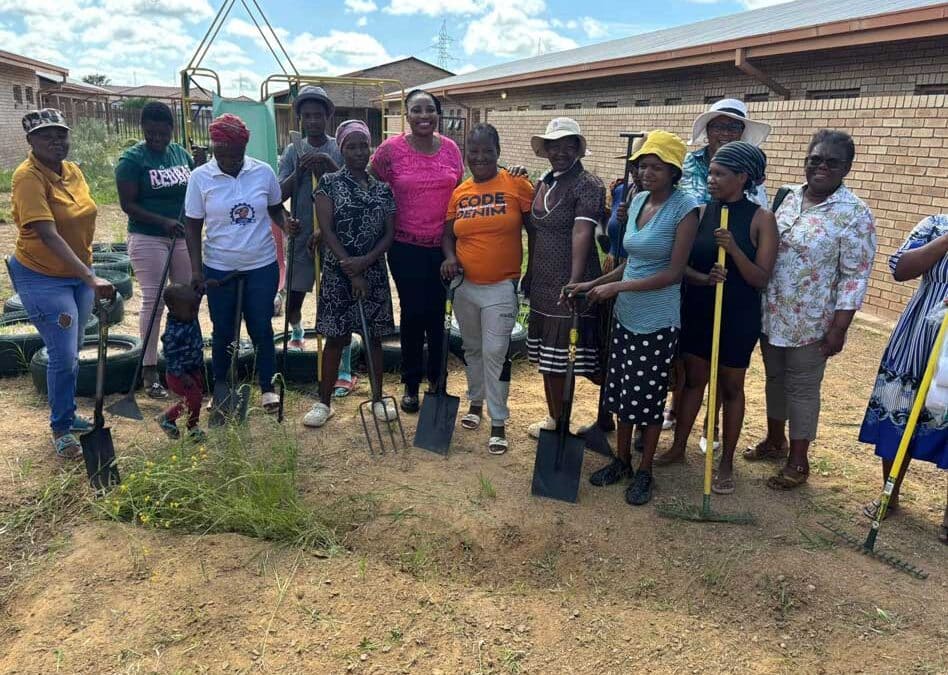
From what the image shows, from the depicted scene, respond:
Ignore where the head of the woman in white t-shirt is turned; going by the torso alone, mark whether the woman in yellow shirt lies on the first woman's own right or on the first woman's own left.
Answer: on the first woman's own right

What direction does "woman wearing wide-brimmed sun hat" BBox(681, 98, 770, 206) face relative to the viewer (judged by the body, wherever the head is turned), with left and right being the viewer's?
facing the viewer

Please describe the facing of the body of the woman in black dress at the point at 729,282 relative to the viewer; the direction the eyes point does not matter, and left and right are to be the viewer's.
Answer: facing the viewer and to the left of the viewer

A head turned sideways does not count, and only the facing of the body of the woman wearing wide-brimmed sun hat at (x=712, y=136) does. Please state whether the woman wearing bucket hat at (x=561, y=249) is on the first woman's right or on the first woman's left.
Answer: on the first woman's right

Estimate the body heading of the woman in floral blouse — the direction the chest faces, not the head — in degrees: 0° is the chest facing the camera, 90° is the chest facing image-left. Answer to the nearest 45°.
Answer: approximately 45°

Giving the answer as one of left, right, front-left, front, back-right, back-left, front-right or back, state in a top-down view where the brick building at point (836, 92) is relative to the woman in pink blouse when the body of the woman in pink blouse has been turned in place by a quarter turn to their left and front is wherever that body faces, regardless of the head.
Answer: front-left

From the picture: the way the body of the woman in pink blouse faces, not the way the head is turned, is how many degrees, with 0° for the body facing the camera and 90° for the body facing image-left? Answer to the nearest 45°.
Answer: approximately 0°

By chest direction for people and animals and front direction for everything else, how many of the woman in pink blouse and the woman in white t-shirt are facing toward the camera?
2

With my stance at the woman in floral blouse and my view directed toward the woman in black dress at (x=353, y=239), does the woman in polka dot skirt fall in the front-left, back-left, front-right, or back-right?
front-left

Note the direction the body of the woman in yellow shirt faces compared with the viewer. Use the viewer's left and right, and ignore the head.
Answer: facing the viewer and to the right of the viewer

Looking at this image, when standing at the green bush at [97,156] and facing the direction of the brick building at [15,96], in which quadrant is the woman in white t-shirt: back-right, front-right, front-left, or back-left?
back-left

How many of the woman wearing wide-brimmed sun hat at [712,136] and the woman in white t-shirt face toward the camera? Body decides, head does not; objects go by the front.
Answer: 2
